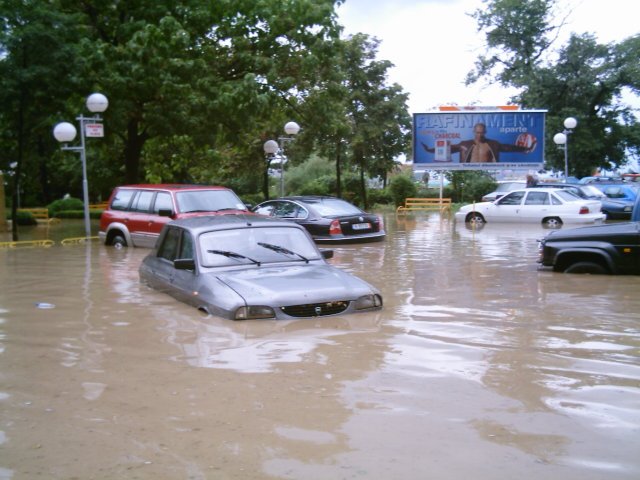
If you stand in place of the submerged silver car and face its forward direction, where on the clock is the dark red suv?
The dark red suv is roughly at 7 o'clock from the submerged silver car.

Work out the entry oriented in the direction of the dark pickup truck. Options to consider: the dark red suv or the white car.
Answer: the dark red suv

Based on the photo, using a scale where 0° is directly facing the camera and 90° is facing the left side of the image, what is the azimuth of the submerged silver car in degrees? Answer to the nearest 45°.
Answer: approximately 315°

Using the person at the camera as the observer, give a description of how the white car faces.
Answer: facing away from the viewer and to the left of the viewer

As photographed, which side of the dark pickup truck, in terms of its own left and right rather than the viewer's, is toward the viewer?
left

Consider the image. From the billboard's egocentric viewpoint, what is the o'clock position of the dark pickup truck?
The dark pickup truck is roughly at 12 o'clock from the billboard.

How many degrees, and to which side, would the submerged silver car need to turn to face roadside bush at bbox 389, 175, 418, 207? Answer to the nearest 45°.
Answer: approximately 135° to its left

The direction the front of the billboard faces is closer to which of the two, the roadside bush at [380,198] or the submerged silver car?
the submerged silver car

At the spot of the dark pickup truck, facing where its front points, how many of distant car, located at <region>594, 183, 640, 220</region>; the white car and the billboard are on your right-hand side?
3

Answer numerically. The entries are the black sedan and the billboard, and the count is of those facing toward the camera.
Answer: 1

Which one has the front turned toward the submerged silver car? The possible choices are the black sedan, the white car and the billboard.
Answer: the billboard

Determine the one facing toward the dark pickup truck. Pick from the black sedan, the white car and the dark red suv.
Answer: the dark red suv

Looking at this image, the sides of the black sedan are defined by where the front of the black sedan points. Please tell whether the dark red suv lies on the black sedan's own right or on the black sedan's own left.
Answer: on the black sedan's own left
